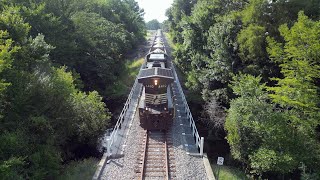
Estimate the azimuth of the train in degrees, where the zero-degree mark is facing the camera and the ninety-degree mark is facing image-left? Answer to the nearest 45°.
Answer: approximately 0°
